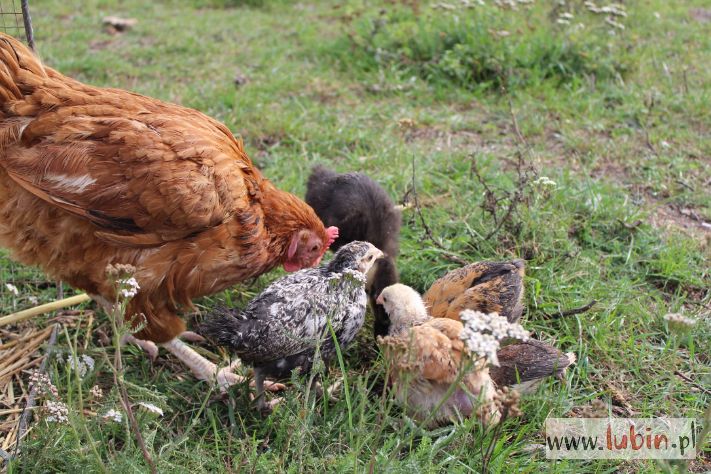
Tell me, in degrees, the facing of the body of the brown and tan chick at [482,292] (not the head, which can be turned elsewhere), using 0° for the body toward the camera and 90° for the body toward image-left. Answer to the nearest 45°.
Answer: approximately 90°

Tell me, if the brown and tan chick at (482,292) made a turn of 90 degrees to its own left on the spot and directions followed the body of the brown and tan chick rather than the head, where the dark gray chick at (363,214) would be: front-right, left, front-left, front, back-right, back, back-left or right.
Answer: back-right

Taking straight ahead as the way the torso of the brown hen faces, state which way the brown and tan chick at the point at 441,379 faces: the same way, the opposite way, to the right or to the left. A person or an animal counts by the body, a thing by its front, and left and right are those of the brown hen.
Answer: the opposite way

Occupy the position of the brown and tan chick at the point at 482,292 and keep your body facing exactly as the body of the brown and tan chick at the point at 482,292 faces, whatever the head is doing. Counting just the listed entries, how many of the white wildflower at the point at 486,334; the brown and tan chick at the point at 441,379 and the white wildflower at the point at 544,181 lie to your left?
2

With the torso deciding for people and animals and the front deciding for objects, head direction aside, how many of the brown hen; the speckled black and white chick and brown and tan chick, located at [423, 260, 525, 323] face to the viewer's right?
2

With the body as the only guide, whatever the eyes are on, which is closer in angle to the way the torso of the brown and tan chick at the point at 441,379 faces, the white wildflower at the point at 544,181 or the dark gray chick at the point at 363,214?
the dark gray chick

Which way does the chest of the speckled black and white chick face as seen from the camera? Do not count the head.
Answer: to the viewer's right

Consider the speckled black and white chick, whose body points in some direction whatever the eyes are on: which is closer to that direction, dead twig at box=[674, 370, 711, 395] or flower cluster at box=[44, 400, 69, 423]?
the dead twig

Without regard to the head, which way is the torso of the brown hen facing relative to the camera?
to the viewer's right

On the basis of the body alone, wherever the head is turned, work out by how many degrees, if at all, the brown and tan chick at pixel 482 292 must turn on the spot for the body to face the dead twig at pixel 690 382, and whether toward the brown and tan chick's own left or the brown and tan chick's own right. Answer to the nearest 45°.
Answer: approximately 180°
